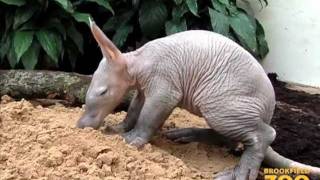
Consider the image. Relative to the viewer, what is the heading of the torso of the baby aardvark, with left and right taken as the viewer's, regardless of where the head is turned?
facing to the left of the viewer

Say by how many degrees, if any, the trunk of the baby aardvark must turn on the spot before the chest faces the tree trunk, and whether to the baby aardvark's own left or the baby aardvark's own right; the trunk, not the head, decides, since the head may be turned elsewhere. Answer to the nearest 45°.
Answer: approximately 45° to the baby aardvark's own right
